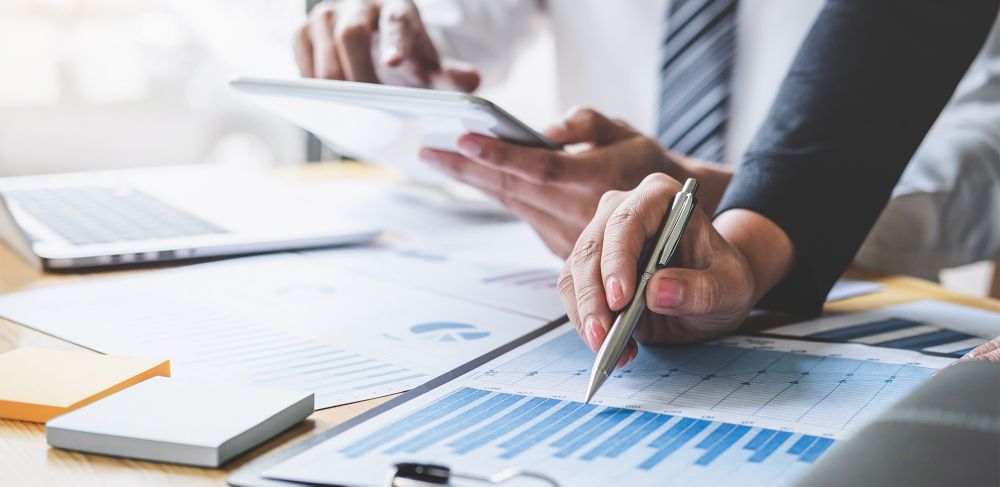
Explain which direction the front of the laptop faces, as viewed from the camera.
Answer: facing to the right of the viewer
